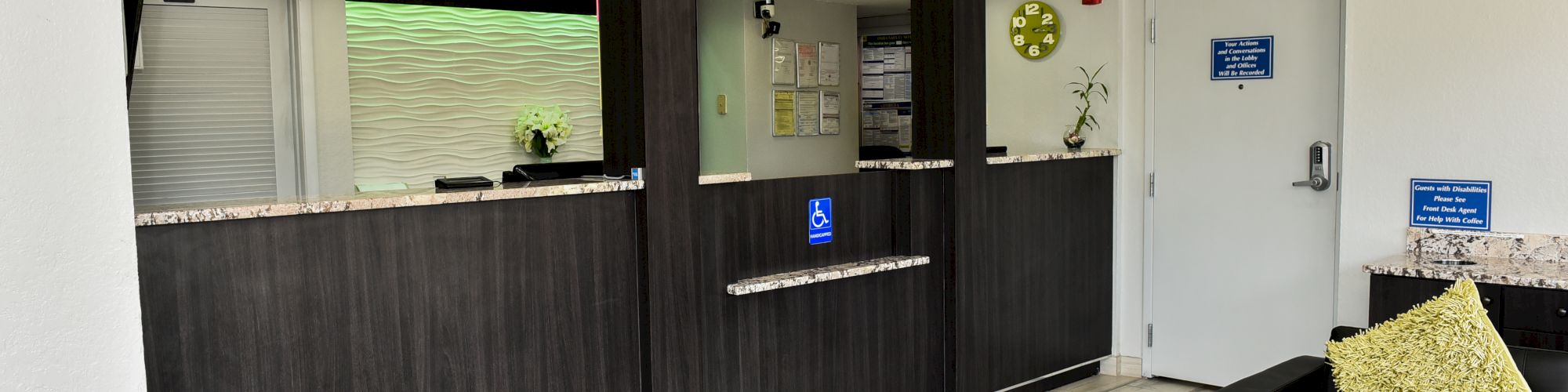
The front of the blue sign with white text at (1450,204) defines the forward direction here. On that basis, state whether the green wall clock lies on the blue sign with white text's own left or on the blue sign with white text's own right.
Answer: on the blue sign with white text's own right

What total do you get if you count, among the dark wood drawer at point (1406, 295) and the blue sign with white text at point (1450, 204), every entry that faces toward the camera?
2

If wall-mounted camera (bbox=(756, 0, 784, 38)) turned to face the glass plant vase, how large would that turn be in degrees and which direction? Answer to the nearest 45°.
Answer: approximately 90° to its left

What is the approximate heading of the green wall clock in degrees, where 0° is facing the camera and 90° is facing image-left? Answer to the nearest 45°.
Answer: approximately 0°

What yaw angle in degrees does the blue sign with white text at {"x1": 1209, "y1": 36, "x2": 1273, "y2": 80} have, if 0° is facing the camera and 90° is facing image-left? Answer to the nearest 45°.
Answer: approximately 0°

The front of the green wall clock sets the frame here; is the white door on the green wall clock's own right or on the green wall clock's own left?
on the green wall clock's own left
